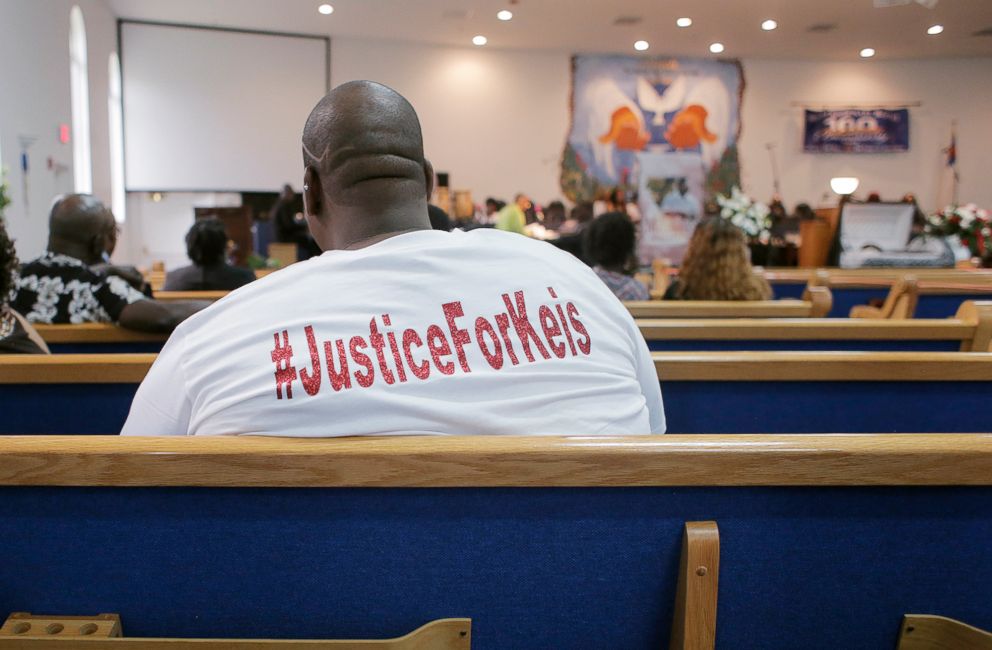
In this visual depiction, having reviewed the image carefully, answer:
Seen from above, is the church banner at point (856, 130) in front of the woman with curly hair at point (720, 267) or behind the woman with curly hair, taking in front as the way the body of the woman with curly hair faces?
in front

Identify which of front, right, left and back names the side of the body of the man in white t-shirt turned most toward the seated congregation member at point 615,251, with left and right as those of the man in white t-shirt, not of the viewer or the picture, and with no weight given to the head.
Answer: front

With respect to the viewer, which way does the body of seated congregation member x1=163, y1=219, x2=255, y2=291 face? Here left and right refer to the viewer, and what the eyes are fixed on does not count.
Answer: facing away from the viewer

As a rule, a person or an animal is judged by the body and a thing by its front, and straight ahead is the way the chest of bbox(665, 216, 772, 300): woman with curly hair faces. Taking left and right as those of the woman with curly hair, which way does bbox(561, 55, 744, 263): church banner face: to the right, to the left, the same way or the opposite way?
the opposite way

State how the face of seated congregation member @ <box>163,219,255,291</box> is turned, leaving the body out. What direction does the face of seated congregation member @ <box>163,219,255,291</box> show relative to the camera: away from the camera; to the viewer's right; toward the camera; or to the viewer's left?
away from the camera

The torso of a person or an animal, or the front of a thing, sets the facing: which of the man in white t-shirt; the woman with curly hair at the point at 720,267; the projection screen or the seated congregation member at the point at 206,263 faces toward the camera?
the projection screen

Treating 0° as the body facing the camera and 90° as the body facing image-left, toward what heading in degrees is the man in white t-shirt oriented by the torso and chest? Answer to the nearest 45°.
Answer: approximately 180°

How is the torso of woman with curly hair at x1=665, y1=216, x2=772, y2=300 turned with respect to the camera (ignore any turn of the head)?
away from the camera

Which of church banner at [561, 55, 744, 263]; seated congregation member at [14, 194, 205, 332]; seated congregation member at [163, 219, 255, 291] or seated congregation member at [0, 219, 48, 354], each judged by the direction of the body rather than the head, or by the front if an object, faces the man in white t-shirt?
the church banner

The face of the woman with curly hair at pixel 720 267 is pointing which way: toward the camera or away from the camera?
away from the camera

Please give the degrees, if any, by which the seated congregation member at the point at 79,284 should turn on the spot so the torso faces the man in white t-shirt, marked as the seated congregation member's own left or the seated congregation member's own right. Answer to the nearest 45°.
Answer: approximately 135° to the seated congregation member's own right

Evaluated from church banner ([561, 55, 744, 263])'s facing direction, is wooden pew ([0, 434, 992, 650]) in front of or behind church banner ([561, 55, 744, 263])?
in front

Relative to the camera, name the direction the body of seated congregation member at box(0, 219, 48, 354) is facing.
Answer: away from the camera

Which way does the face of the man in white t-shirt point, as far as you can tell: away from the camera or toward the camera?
away from the camera

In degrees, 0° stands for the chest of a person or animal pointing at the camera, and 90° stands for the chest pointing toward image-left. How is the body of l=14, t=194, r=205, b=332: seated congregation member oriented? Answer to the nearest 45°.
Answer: approximately 225°

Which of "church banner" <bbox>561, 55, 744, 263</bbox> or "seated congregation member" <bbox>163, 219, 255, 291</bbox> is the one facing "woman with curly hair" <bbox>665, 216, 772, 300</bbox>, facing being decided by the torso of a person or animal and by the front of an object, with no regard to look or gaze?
the church banner
